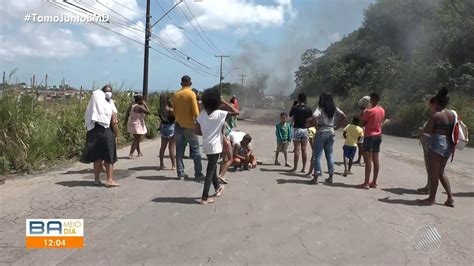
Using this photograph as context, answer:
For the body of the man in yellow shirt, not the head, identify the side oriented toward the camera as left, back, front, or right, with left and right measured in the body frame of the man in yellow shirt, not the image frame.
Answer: back

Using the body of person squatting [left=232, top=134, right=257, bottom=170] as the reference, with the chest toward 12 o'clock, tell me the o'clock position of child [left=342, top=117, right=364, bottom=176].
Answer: child [left=342, top=117, right=364, bottom=176] is roughly at 9 o'clock from person squatting [left=232, top=134, right=257, bottom=170].

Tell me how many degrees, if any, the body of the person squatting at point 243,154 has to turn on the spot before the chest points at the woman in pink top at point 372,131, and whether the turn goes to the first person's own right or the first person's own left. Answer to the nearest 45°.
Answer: approximately 45° to the first person's own left

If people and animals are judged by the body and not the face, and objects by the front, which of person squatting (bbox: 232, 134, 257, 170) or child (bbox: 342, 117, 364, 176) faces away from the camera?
child (bbox: 342, 117, 364, 176)
